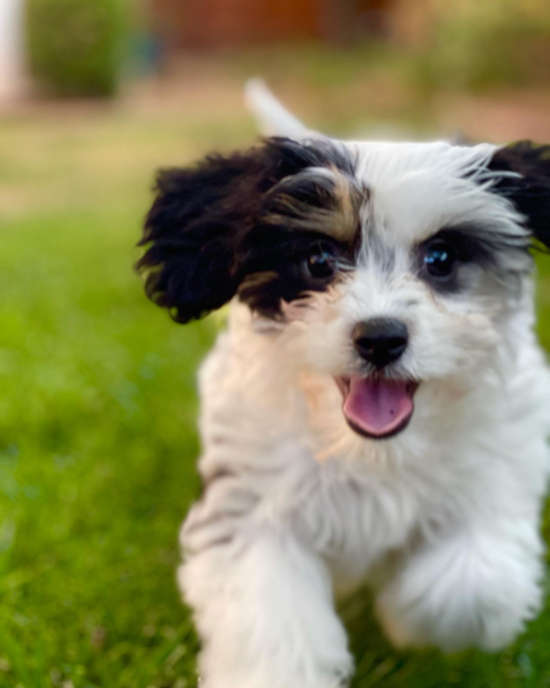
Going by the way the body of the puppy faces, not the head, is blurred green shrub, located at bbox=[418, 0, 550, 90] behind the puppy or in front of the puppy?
behind

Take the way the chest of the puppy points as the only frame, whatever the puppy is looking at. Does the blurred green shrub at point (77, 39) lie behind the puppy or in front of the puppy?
behind

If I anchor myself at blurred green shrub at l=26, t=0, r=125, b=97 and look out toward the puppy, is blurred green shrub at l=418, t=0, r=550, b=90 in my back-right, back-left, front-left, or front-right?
front-left

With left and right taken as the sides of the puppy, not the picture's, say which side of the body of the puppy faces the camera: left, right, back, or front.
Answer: front

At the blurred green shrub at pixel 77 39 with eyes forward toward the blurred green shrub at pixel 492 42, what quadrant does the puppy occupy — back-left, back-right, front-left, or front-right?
front-right

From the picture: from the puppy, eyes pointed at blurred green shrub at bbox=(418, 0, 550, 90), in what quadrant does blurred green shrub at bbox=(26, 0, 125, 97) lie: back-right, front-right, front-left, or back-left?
front-left
